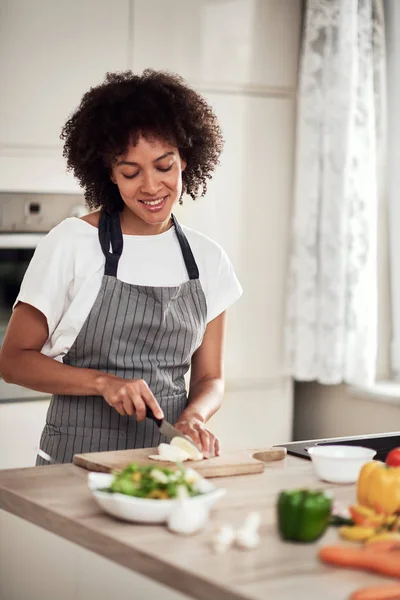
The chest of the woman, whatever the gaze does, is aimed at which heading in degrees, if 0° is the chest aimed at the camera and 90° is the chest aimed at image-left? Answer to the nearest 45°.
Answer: approximately 315°

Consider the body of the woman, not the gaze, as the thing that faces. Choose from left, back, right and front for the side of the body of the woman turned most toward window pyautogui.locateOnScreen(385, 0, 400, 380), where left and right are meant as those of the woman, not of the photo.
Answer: left

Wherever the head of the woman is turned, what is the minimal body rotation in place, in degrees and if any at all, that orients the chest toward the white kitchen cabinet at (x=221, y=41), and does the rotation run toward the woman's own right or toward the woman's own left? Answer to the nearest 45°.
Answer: approximately 135° to the woman's own left

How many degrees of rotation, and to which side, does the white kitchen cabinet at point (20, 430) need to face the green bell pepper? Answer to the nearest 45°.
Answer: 0° — it already faces it

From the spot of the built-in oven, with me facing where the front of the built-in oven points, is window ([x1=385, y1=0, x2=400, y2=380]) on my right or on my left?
on my left
